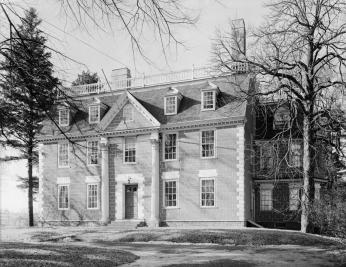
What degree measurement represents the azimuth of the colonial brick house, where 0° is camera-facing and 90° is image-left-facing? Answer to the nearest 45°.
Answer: approximately 45°
